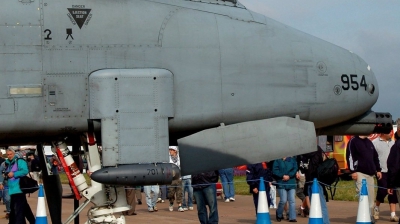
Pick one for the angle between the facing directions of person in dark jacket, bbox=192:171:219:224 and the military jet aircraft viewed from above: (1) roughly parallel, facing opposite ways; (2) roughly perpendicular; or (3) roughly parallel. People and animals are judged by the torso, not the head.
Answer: roughly perpendicular

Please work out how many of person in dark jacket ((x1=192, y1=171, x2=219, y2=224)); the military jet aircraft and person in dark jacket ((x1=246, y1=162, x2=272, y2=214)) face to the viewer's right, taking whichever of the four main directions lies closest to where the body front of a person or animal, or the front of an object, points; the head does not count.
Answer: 1

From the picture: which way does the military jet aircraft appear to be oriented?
to the viewer's right

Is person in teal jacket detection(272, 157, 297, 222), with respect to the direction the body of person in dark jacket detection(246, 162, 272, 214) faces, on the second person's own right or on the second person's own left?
on the second person's own left

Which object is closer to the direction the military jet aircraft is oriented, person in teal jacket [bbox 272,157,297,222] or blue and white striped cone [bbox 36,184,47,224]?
the person in teal jacket

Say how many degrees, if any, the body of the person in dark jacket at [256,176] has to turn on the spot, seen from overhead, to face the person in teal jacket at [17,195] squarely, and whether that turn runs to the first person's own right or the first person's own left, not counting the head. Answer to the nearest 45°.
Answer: approximately 45° to the first person's own right

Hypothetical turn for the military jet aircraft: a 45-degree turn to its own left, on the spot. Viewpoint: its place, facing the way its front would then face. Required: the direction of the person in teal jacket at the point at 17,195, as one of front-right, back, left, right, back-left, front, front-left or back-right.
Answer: left

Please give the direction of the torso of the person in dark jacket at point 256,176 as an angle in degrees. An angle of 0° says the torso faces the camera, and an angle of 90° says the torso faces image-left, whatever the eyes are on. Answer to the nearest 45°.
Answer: approximately 0°
